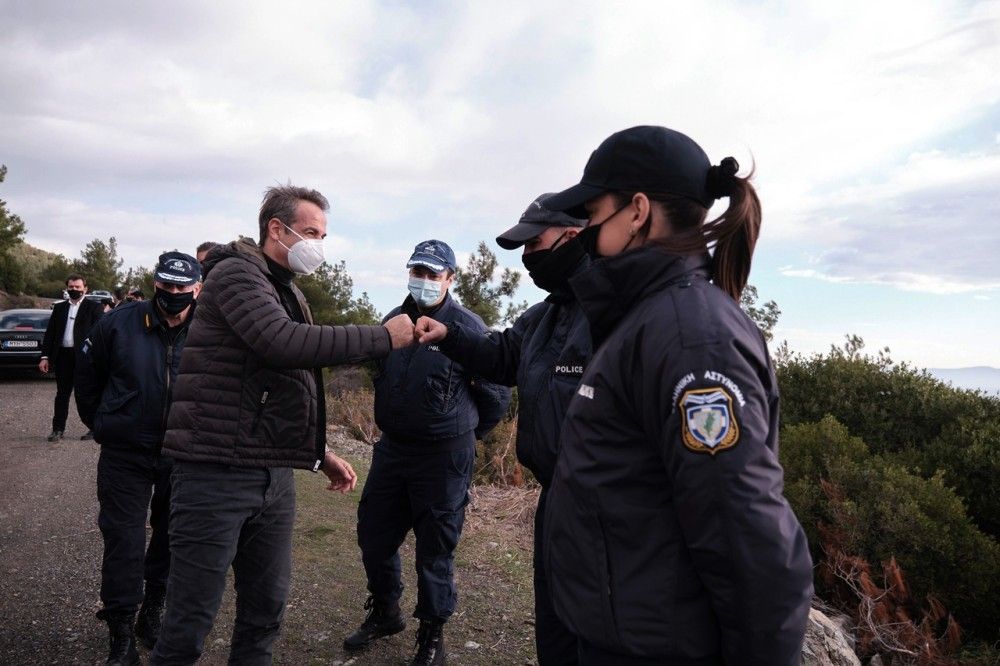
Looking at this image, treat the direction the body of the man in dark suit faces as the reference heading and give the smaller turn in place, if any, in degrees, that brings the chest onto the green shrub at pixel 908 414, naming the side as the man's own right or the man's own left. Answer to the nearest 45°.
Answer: approximately 45° to the man's own left

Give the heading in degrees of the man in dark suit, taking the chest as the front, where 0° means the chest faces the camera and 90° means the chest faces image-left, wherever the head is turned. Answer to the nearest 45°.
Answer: approximately 0°

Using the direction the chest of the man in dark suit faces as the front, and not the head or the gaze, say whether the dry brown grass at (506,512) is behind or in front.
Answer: in front

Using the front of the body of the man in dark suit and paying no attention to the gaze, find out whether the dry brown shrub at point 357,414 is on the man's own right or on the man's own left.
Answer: on the man's own left

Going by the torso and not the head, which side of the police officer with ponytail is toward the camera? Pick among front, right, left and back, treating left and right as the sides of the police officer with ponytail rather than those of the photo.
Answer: left
